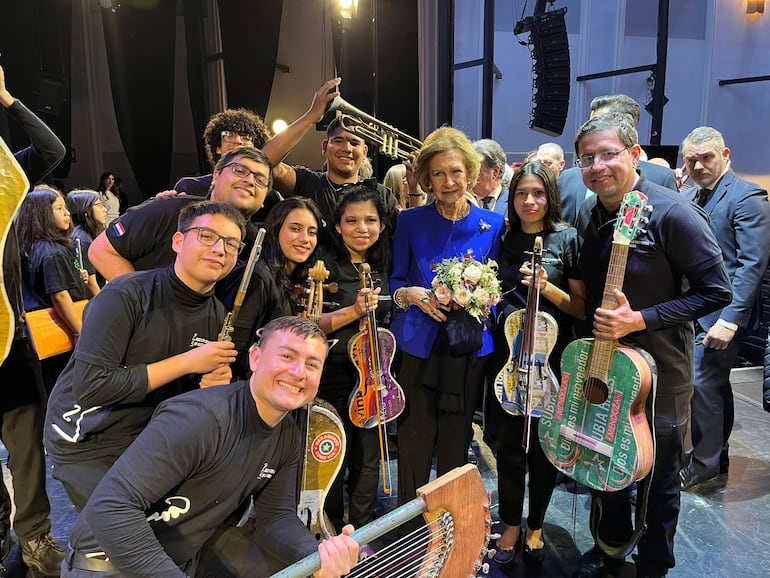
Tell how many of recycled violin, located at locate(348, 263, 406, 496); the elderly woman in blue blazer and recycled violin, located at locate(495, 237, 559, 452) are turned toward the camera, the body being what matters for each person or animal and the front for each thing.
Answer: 3

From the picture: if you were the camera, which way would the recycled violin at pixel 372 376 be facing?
facing the viewer

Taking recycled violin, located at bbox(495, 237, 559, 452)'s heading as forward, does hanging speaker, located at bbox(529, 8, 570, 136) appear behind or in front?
behind

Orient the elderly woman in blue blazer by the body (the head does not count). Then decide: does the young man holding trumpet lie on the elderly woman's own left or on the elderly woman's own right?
on the elderly woman's own right

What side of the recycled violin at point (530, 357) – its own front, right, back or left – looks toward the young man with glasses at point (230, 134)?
right

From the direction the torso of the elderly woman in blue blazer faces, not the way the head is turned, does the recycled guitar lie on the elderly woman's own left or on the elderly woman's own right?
on the elderly woman's own left

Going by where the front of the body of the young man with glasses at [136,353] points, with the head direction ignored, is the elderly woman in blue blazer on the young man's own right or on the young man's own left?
on the young man's own left

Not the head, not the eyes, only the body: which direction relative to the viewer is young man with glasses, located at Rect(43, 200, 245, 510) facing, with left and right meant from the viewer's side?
facing the viewer and to the right of the viewer

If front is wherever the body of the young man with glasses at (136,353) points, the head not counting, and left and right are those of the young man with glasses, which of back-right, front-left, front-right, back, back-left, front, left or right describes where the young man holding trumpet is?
left

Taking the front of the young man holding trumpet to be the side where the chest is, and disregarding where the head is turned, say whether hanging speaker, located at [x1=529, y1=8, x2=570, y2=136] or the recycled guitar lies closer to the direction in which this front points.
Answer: the recycled guitar

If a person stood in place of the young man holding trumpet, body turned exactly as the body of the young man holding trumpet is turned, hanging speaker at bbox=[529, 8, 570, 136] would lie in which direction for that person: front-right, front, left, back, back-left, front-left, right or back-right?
back-left

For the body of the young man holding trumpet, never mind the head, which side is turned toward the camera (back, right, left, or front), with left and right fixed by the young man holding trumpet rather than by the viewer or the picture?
front

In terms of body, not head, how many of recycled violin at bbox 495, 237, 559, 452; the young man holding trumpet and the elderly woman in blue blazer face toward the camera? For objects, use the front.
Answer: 3

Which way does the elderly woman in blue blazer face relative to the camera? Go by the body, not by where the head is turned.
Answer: toward the camera
